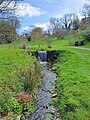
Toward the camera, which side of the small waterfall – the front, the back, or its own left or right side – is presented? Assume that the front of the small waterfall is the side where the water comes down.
front
